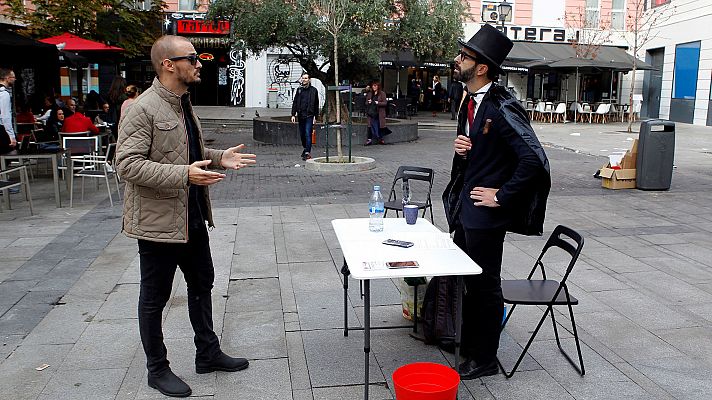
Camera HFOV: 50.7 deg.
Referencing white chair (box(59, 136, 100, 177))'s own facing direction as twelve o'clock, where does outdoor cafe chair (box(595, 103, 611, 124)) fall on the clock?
The outdoor cafe chair is roughly at 2 o'clock from the white chair.

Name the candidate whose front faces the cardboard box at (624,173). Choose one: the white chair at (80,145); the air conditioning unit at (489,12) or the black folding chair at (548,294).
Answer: the air conditioning unit

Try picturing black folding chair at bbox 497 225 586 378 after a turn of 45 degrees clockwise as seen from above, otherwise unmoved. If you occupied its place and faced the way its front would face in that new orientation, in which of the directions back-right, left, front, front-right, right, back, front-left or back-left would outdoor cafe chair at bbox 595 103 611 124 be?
front-right

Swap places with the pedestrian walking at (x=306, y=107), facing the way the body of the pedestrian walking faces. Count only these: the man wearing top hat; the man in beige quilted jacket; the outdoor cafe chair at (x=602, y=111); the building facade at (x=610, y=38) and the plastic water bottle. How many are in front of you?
3

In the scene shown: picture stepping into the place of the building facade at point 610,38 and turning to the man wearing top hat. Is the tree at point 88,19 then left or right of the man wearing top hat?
right

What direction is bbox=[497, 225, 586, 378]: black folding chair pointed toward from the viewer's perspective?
to the viewer's left

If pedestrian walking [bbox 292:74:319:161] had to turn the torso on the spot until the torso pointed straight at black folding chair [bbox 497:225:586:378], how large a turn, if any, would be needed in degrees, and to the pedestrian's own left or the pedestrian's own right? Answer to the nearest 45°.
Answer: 0° — they already face it
